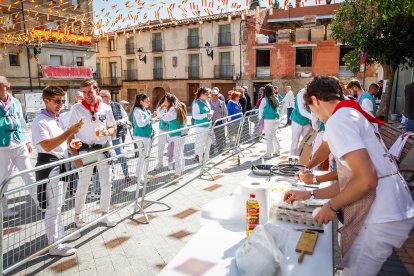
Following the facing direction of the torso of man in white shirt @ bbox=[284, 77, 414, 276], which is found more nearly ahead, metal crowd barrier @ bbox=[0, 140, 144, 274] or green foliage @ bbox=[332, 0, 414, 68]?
the metal crowd barrier

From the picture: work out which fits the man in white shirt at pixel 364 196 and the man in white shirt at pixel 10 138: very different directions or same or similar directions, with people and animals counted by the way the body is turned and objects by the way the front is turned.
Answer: very different directions

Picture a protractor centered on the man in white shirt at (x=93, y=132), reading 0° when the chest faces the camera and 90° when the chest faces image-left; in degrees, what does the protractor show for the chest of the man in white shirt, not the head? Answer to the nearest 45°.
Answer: approximately 0°

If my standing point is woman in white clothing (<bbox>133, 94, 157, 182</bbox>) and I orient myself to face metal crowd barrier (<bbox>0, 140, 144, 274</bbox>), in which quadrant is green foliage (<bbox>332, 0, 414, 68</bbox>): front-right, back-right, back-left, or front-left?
back-left

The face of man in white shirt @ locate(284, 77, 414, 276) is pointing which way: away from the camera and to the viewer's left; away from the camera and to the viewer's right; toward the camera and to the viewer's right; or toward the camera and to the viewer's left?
away from the camera and to the viewer's left

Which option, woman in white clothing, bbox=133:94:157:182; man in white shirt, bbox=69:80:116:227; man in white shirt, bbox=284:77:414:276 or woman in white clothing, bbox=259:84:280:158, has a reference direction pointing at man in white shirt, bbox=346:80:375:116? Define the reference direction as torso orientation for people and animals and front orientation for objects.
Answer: woman in white clothing, bbox=133:94:157:182

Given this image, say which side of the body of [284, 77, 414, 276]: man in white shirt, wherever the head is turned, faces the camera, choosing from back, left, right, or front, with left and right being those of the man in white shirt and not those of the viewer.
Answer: left

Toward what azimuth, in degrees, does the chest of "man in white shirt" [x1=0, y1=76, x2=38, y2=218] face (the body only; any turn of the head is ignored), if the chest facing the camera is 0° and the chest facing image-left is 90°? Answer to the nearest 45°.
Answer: approximately 315°

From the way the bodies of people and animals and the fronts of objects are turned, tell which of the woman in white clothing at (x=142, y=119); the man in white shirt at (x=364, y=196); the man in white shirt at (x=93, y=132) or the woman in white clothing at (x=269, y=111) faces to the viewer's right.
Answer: the woman in white clothing at (x=142, y=119)

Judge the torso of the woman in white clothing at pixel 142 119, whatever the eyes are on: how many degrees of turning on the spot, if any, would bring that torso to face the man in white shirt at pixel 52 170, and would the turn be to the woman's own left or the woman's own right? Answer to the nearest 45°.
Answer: approximately 90° to the woman's own right
